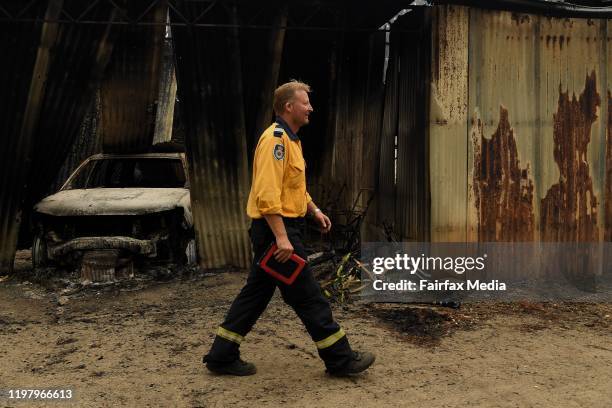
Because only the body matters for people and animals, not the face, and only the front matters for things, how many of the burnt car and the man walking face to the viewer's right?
1

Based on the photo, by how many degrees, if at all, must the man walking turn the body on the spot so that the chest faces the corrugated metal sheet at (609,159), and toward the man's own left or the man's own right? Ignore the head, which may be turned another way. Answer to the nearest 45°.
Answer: approximately 45° to the man's own left

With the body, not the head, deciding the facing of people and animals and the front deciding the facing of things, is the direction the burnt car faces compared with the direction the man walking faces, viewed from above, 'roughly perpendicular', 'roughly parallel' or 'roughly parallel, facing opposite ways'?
roughly perpendicular

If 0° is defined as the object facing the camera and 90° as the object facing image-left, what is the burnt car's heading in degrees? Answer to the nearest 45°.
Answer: approximately 0°

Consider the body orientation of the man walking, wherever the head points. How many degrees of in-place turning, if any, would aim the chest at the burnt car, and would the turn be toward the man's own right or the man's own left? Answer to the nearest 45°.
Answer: approximately 135° to the man's own left

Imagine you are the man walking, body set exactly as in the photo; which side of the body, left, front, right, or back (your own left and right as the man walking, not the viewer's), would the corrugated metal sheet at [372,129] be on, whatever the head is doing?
left

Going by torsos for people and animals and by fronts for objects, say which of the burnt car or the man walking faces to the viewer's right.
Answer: the man walking

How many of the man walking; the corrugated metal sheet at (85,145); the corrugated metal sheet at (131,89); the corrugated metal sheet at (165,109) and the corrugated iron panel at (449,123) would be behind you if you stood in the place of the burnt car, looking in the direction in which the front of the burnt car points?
3

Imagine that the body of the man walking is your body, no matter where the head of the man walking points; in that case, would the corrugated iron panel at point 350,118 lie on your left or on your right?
on your left

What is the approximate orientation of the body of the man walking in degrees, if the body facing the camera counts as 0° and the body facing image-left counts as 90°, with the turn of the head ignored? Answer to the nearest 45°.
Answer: approximately 270°
